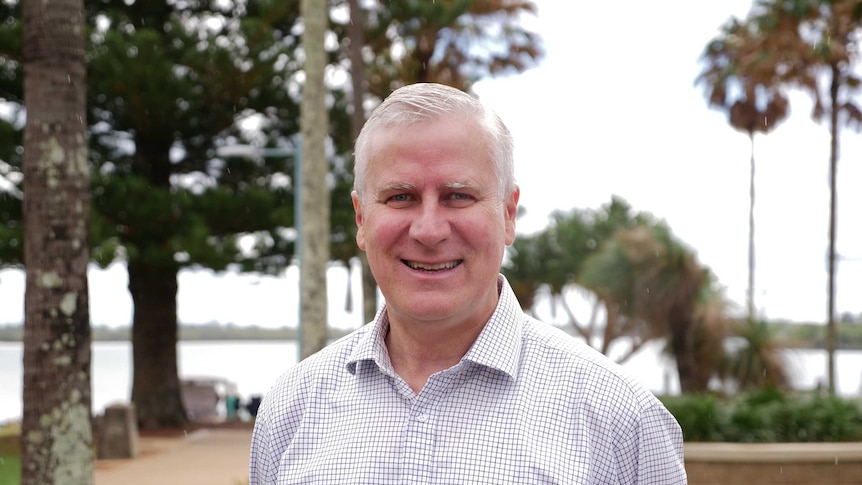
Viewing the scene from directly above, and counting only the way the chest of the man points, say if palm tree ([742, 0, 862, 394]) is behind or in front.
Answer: behind

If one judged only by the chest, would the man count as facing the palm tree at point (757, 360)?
no

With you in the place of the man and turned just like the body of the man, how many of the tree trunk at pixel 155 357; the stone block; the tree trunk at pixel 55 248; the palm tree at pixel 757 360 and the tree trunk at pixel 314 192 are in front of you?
0

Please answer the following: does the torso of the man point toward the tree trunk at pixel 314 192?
no

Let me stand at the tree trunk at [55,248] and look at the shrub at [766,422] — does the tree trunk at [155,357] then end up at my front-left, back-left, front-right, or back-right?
front-left

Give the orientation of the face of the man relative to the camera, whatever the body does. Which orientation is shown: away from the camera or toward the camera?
toward the camera

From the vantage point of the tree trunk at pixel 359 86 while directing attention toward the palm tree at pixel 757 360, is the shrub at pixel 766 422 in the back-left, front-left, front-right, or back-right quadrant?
front-right

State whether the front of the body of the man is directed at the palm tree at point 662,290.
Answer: no

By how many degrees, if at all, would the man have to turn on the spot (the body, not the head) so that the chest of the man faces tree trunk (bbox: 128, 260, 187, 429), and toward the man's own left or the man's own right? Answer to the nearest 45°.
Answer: approximately 180°

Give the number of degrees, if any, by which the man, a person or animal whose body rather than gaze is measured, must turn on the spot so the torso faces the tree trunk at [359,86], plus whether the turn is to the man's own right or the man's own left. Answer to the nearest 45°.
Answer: approximately 180°

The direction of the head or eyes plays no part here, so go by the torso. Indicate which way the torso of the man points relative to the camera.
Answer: toward the camera
